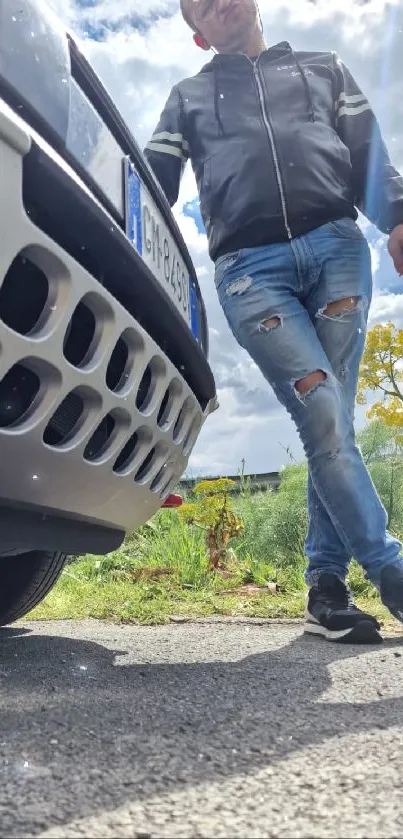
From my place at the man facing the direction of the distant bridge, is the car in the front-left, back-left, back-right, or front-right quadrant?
back-left

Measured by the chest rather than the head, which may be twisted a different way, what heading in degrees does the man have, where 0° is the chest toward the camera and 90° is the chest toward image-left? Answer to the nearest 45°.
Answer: approximately 0°

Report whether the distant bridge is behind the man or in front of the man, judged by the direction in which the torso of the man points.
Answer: behind

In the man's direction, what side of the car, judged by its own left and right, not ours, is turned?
front

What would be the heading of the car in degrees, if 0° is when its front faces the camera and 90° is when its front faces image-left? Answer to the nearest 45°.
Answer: approximately 315°

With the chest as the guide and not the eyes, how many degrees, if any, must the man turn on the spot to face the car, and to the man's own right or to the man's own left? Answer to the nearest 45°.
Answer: approximately 45° to the man's own right

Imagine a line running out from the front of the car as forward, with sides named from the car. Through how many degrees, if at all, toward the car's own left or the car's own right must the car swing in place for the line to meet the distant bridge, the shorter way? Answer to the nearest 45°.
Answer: approximately 135° to the car's own left

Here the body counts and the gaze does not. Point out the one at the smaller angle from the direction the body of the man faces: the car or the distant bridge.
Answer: the car
